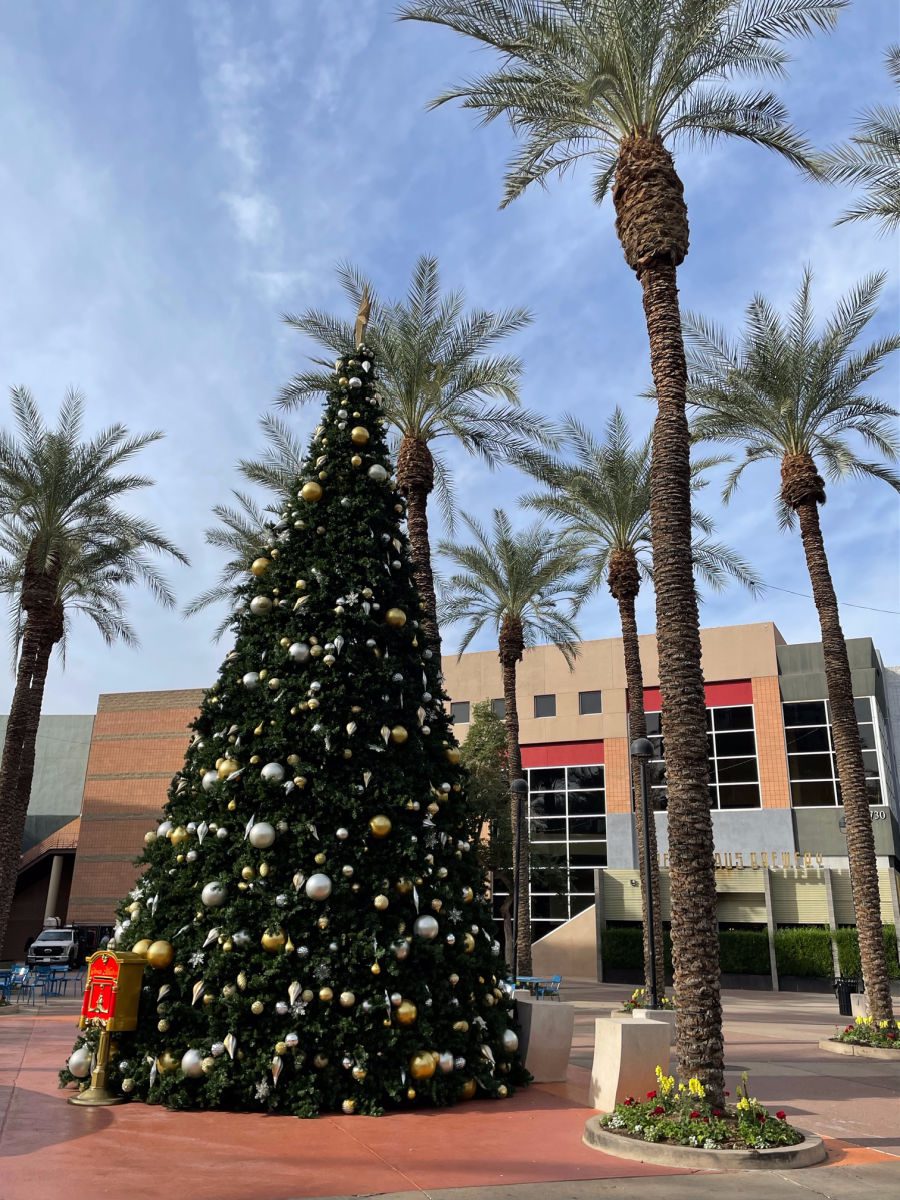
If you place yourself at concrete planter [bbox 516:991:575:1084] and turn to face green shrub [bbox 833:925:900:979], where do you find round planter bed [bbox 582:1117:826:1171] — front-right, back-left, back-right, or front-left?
back-right

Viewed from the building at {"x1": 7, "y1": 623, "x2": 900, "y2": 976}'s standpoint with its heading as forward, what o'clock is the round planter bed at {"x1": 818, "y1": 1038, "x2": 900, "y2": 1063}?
The round planter bed is roughly at 12 o'clock from the building.

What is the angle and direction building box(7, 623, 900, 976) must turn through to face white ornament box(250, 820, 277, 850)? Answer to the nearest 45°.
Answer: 0° — it already faces it

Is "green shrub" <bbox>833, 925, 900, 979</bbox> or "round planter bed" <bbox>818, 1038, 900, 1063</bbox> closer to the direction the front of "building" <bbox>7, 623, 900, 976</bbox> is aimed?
the round planter bed

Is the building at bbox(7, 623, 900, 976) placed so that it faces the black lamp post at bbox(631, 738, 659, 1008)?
yes

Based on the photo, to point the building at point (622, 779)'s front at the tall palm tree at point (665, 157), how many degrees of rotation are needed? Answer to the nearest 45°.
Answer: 0° — it already faces it

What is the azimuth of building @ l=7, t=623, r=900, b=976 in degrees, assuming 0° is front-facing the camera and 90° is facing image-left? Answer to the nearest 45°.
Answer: approximately 0°
